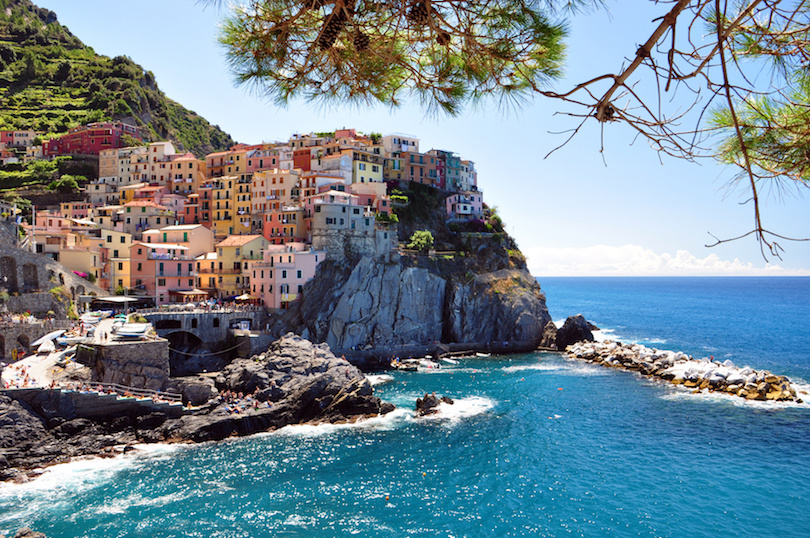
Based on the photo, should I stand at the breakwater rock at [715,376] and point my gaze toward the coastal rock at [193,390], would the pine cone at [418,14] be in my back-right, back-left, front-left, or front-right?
front-left

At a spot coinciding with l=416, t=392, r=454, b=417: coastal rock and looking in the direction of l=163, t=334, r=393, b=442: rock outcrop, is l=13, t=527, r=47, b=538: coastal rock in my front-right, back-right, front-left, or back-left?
front-left
